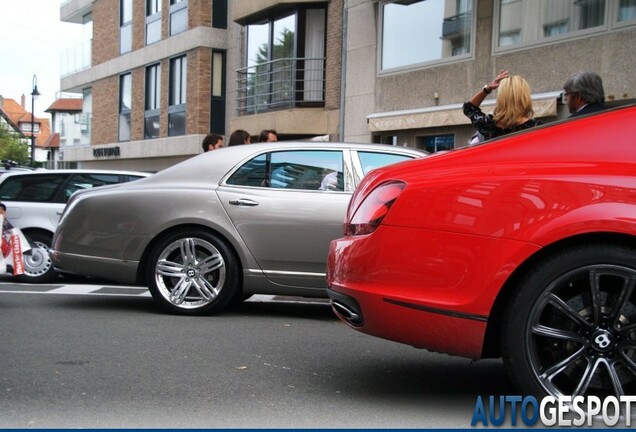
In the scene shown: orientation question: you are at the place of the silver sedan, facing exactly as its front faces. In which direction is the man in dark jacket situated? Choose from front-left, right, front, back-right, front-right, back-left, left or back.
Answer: front-right

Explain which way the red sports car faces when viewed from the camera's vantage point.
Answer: facing to the right of the viewer

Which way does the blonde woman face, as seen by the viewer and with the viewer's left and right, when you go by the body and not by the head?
facing away from the viewer and to the left of the viewer

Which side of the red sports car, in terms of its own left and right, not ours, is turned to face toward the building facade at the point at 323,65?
left

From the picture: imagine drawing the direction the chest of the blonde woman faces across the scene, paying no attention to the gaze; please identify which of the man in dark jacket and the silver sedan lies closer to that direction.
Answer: the silver sedan

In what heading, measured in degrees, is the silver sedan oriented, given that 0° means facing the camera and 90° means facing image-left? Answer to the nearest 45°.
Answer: approximately 270°

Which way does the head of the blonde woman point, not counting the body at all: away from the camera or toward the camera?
away from the camera

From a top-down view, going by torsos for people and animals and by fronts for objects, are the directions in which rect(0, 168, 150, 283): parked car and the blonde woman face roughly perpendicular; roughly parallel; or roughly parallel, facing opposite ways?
roughly perpendicular

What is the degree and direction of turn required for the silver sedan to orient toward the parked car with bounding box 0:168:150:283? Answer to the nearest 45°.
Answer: approximately 135° to its left

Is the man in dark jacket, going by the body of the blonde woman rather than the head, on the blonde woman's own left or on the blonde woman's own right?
on the blonde woman's own right
